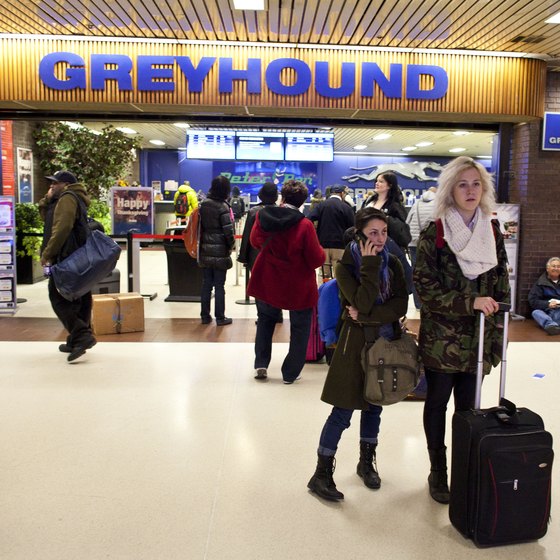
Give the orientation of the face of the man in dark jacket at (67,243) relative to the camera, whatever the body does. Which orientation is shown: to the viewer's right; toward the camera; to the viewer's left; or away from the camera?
to the viewer's left

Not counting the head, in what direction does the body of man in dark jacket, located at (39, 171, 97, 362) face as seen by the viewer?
to the viewer's left

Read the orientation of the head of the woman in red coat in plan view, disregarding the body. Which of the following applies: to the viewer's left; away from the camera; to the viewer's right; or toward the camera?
away from the camera

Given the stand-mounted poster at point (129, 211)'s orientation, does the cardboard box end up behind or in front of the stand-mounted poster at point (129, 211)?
in front

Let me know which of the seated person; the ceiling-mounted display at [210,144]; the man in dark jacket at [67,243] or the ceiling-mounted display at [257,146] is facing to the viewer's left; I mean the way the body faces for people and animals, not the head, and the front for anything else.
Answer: the man in dark jacket

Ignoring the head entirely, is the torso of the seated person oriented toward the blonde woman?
yes
